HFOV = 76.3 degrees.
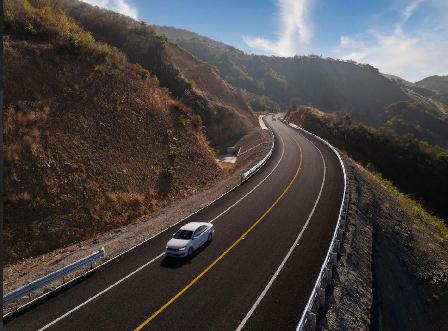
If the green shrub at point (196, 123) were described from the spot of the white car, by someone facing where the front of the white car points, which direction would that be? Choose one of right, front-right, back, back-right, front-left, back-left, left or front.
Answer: back-right

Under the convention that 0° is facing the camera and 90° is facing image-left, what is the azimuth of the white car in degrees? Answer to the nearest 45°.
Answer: approximately 45°

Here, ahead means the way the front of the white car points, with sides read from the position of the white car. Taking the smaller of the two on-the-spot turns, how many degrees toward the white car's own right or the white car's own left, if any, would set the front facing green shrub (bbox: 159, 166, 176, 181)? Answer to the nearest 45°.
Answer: approximately 135° to the white car's own right

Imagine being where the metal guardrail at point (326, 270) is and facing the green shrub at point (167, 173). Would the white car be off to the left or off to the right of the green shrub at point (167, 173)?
left

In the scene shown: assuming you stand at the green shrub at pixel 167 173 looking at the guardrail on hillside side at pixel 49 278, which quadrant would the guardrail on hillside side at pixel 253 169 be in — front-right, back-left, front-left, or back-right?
back-left

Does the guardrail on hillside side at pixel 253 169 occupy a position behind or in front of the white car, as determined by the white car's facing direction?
behind
